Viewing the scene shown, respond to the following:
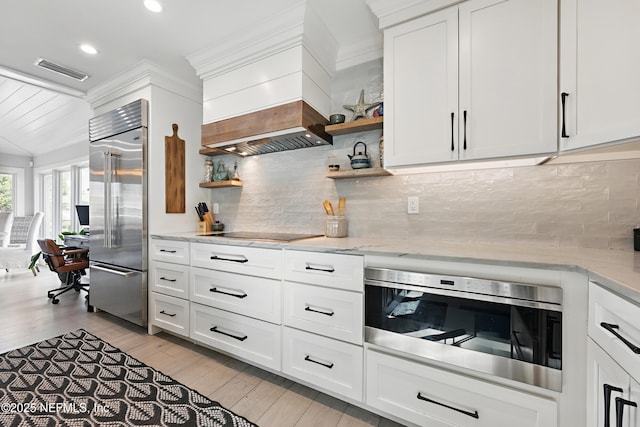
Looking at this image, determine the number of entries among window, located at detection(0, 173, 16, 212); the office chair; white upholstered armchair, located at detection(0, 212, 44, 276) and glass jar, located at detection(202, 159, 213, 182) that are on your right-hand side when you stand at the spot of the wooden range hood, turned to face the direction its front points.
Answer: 4

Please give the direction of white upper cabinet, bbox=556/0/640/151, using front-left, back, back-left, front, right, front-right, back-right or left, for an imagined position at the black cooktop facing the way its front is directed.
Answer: left

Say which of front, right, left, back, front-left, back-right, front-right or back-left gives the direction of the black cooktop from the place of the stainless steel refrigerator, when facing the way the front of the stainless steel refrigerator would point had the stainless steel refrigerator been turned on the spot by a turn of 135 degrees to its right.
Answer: back-right

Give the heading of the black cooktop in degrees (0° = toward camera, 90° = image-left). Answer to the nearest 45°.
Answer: approximately 45°

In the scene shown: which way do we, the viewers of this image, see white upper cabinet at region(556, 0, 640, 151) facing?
facing the viewer and to the left of the viewer

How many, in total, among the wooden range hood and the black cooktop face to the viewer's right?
0

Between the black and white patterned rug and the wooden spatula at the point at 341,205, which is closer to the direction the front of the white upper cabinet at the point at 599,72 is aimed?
the black and white patterned rug

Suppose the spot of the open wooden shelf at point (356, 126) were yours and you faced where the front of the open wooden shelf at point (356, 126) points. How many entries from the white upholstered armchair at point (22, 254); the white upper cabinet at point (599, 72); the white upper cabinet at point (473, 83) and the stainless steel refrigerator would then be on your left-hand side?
2

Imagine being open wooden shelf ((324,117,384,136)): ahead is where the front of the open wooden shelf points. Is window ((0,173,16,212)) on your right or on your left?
on your right

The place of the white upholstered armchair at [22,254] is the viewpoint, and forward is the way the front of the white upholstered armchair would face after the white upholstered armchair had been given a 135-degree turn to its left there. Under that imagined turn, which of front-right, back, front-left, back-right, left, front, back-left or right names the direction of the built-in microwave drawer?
front-right

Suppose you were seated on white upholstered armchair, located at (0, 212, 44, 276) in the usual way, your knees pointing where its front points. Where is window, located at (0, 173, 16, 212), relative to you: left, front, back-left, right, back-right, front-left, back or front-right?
right

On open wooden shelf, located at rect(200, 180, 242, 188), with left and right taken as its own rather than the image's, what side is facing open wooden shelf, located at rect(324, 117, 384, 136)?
left

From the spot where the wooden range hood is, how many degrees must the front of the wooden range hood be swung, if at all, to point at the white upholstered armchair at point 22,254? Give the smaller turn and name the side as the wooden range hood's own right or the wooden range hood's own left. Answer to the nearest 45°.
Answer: approximately 90° to the wooden range hood's own right
